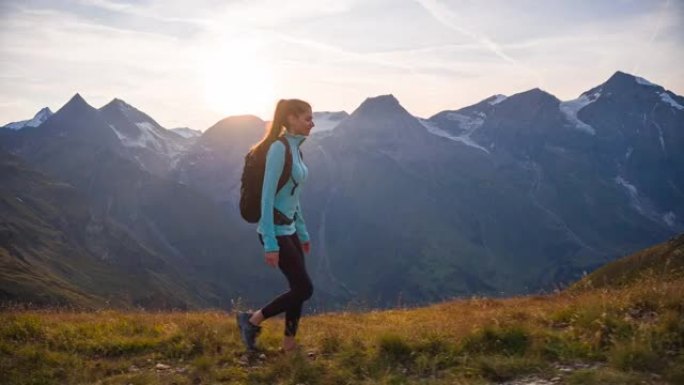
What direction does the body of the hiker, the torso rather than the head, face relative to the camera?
to the viewer's right
